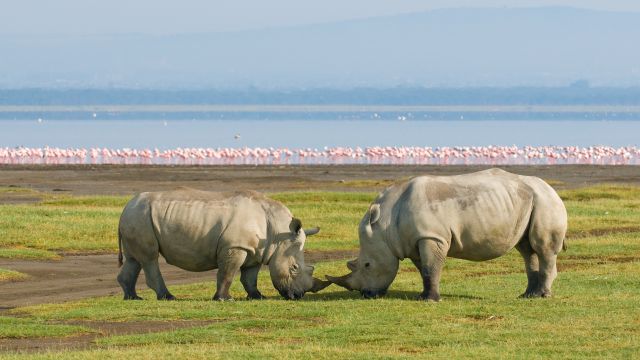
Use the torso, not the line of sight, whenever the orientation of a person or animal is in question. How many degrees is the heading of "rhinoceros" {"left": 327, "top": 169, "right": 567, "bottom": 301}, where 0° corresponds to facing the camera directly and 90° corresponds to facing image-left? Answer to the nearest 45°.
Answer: approximately 90°

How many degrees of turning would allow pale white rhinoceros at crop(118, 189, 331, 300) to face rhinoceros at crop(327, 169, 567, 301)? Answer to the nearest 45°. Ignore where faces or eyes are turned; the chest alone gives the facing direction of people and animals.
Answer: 0° — it already faces it

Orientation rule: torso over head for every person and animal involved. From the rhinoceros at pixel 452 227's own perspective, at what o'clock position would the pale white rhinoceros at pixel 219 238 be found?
The pale white rhinoceros is roughly at 12 o'clock from the rhinoceros.

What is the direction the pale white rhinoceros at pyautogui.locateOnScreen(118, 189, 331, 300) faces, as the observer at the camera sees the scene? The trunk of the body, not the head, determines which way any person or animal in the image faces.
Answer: facing to the right of the viewer

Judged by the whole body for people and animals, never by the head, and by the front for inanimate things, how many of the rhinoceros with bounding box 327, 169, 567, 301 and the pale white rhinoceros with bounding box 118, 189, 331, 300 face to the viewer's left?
1

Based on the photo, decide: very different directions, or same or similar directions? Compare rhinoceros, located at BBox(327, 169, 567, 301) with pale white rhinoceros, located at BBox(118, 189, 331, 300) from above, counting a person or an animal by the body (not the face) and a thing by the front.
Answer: very different directions
